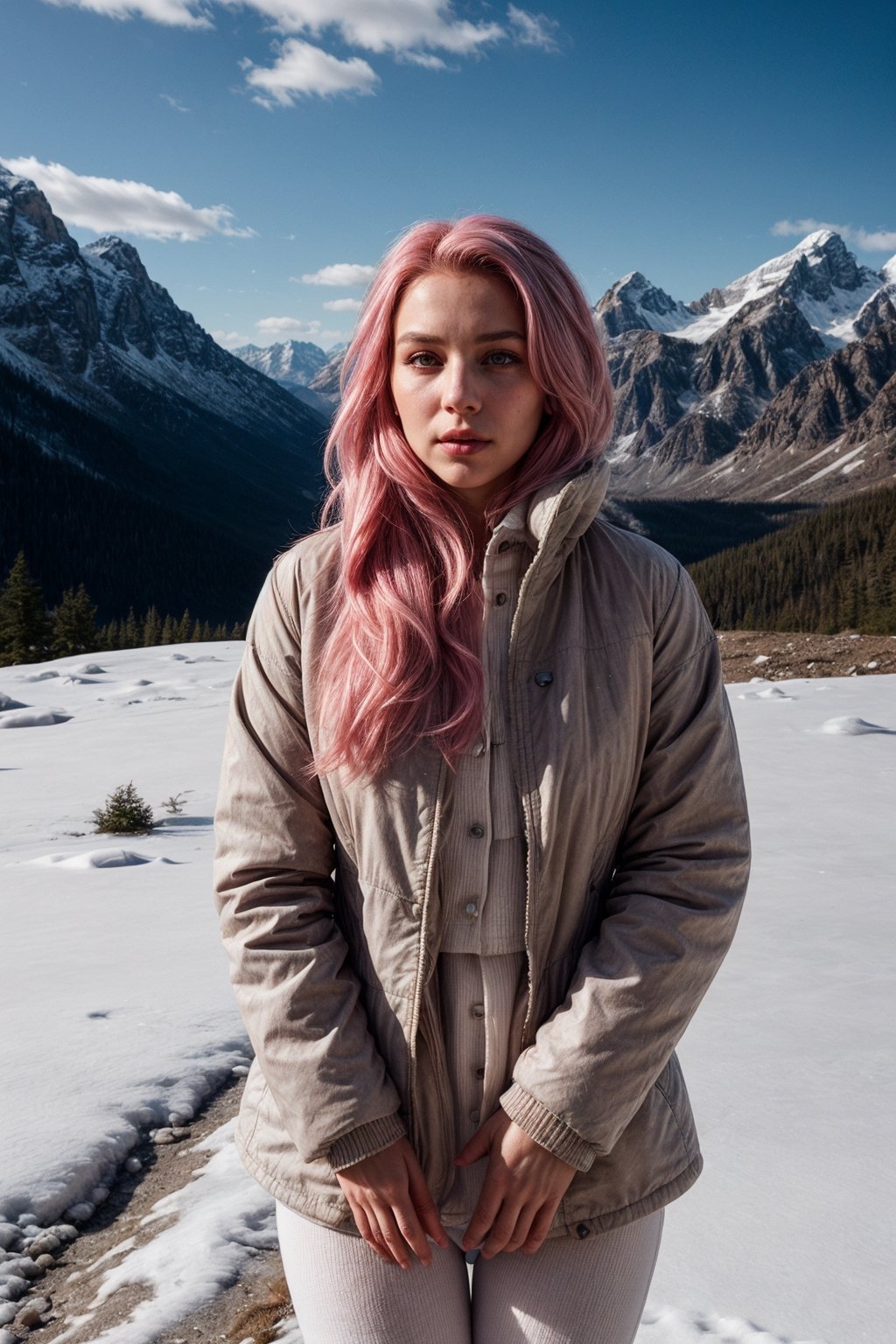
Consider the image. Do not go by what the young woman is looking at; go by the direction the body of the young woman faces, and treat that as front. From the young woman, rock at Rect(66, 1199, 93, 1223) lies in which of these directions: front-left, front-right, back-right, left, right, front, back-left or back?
back-right

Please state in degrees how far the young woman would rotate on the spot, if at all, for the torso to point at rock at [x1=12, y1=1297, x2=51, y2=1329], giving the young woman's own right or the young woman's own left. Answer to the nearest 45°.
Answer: approximately 135° to the young woman's own right

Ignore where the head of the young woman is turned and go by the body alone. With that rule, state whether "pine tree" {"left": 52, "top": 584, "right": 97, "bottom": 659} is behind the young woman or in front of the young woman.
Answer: behind

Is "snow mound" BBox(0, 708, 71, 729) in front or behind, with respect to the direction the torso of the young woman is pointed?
behind

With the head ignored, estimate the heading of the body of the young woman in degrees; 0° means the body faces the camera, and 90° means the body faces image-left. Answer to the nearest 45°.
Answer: approximately 0°

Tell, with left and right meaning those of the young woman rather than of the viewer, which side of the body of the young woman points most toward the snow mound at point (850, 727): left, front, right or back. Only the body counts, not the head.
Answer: back
